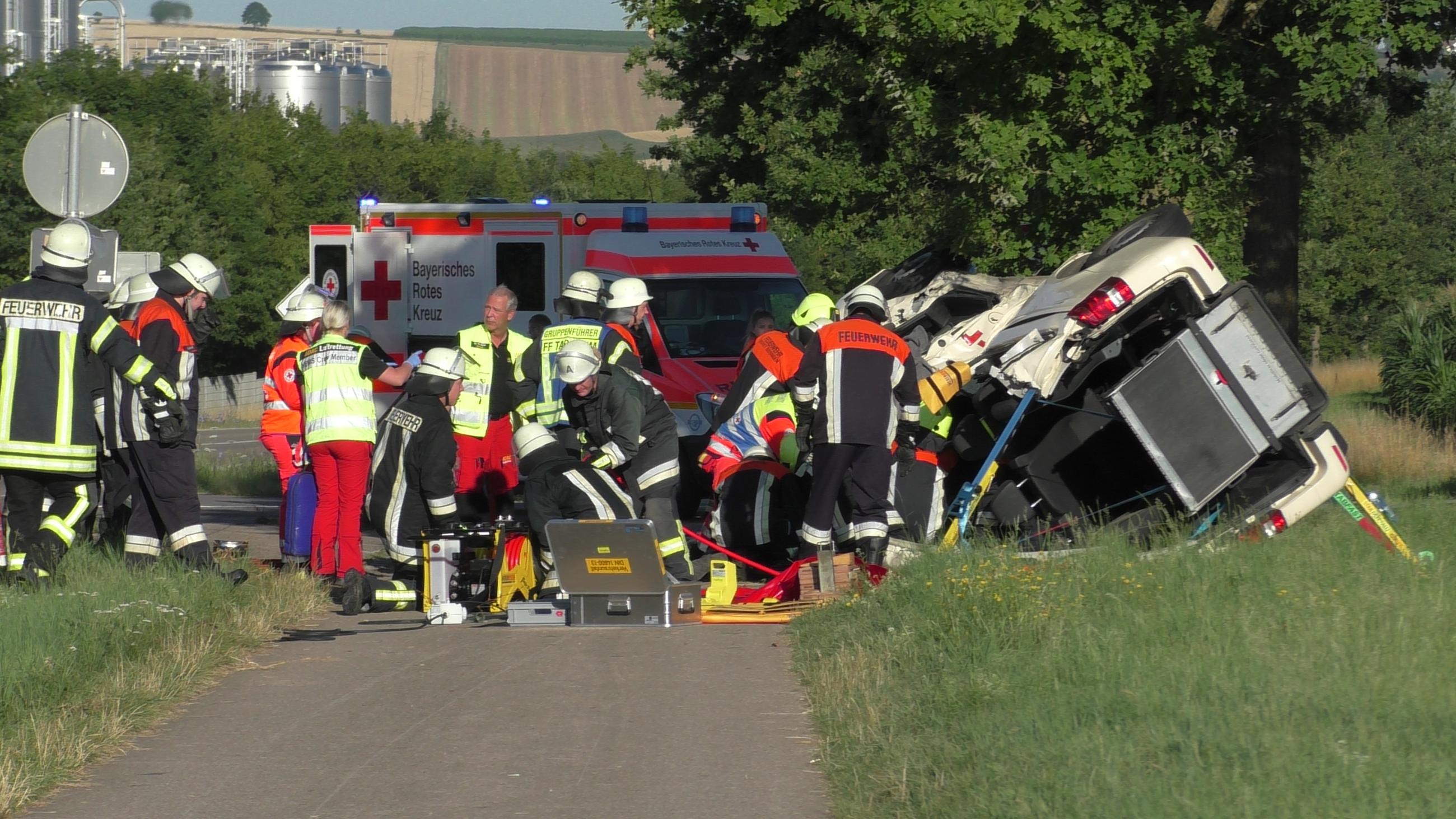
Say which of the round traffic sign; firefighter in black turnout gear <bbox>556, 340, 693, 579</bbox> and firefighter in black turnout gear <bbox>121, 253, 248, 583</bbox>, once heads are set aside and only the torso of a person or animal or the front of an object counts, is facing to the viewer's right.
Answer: firefighter in black turnout gear <bbox>121, 253, 248, 583</bbox>

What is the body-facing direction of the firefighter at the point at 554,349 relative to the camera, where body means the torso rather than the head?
away from the camera

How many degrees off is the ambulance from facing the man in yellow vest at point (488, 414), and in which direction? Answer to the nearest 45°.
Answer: approximately 45° to its right

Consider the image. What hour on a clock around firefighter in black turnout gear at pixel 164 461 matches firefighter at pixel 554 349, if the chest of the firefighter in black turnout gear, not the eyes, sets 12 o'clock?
The firefighter is roughly at 11 o'clock from the firefighter in black turnout gear.

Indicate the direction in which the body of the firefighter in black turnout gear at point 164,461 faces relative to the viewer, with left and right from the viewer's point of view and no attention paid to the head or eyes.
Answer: facing to the right of the viewer

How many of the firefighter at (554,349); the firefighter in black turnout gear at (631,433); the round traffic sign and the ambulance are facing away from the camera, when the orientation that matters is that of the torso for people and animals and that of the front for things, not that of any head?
2

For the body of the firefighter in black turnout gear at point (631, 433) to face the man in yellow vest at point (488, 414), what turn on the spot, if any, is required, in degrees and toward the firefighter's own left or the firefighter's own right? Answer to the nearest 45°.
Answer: approximately 90° to the firefighter's own right

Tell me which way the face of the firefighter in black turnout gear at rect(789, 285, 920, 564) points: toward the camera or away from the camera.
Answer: away from the camera

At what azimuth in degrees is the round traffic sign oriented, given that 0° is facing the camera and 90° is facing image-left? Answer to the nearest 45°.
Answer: approximately 180°
